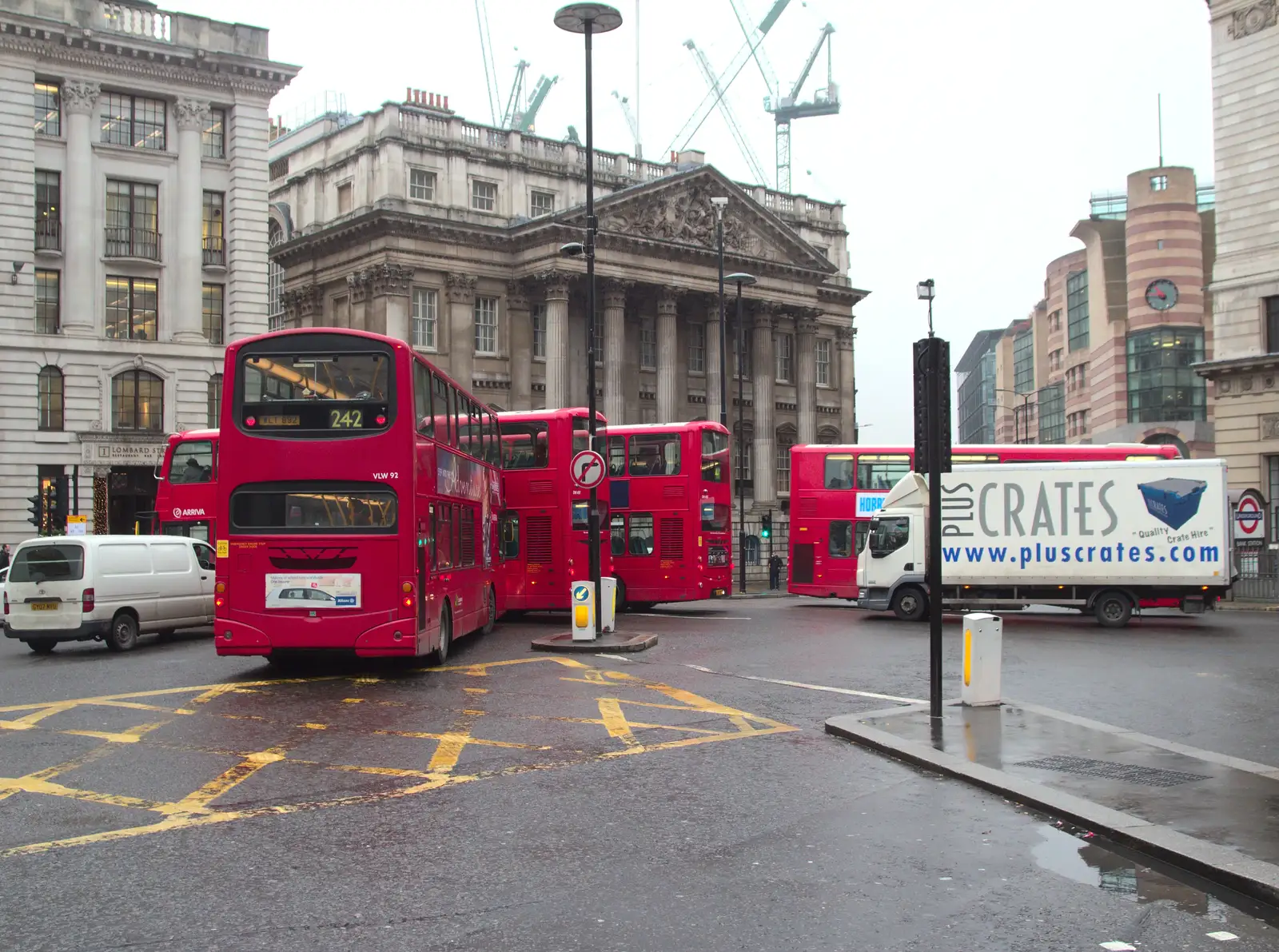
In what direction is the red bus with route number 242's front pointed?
away from the camera

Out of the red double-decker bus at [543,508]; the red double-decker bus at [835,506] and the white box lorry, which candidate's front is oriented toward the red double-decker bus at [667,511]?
the white box lorry

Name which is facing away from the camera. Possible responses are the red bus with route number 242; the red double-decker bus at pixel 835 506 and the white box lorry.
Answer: the red bus with route number 242

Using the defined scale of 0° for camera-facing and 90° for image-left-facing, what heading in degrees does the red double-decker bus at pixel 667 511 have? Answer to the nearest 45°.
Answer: approximately 135°

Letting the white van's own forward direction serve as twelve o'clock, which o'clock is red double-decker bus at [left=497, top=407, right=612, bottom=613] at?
The red double-decker bus is roughly at 1 o'clock from the white van.

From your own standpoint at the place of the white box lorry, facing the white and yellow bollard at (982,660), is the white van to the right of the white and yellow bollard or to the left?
right

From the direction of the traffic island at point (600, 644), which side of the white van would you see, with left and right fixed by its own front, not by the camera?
right

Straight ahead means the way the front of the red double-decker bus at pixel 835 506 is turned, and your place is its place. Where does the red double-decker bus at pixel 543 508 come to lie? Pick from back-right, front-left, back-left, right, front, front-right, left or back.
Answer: back-right

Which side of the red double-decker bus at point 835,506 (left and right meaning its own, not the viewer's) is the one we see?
right

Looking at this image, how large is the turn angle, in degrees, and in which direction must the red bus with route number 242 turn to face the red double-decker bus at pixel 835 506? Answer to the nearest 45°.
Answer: approximately 45° to its right

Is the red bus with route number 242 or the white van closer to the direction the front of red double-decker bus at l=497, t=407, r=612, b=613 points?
the white van
